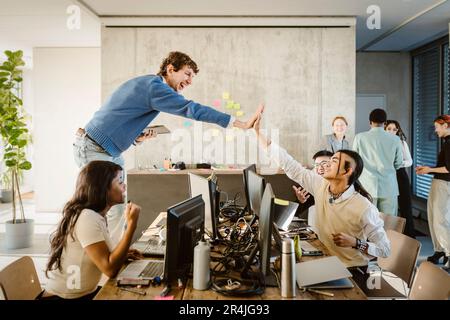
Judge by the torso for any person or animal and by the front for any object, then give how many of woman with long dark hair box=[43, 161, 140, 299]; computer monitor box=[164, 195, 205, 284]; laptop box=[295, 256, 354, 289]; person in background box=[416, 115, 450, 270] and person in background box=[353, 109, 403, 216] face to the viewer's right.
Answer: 2

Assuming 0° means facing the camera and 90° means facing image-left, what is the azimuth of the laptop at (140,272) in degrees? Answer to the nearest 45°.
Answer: approximately 90°

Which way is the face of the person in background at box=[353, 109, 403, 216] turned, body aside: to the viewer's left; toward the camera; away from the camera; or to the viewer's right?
away from the camera

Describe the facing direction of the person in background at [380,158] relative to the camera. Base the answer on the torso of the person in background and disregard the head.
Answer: away from the camera

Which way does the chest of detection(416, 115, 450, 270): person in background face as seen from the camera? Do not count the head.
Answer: to the viewer's left

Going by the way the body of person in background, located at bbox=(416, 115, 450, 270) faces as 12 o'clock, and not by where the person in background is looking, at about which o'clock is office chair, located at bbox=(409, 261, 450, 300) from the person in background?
The office chair is roughly at 9 o'clock from the person in background.

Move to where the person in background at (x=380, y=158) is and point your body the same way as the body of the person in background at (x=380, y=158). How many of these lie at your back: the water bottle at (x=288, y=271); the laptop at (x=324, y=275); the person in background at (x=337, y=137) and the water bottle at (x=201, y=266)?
3

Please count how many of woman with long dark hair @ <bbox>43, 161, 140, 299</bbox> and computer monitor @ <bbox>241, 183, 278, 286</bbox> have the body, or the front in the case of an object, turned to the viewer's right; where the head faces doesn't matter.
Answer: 2

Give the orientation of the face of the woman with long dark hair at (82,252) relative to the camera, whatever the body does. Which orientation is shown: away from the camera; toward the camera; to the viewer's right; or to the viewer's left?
to the viewer's right

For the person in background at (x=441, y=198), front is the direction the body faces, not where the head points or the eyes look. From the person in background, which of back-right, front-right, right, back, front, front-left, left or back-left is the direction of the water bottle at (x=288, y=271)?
left

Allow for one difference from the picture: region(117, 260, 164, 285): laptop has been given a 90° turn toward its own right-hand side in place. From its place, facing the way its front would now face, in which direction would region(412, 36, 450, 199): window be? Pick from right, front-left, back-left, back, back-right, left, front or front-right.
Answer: front-right

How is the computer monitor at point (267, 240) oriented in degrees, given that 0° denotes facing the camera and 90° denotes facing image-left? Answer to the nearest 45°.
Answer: approximately 270°
